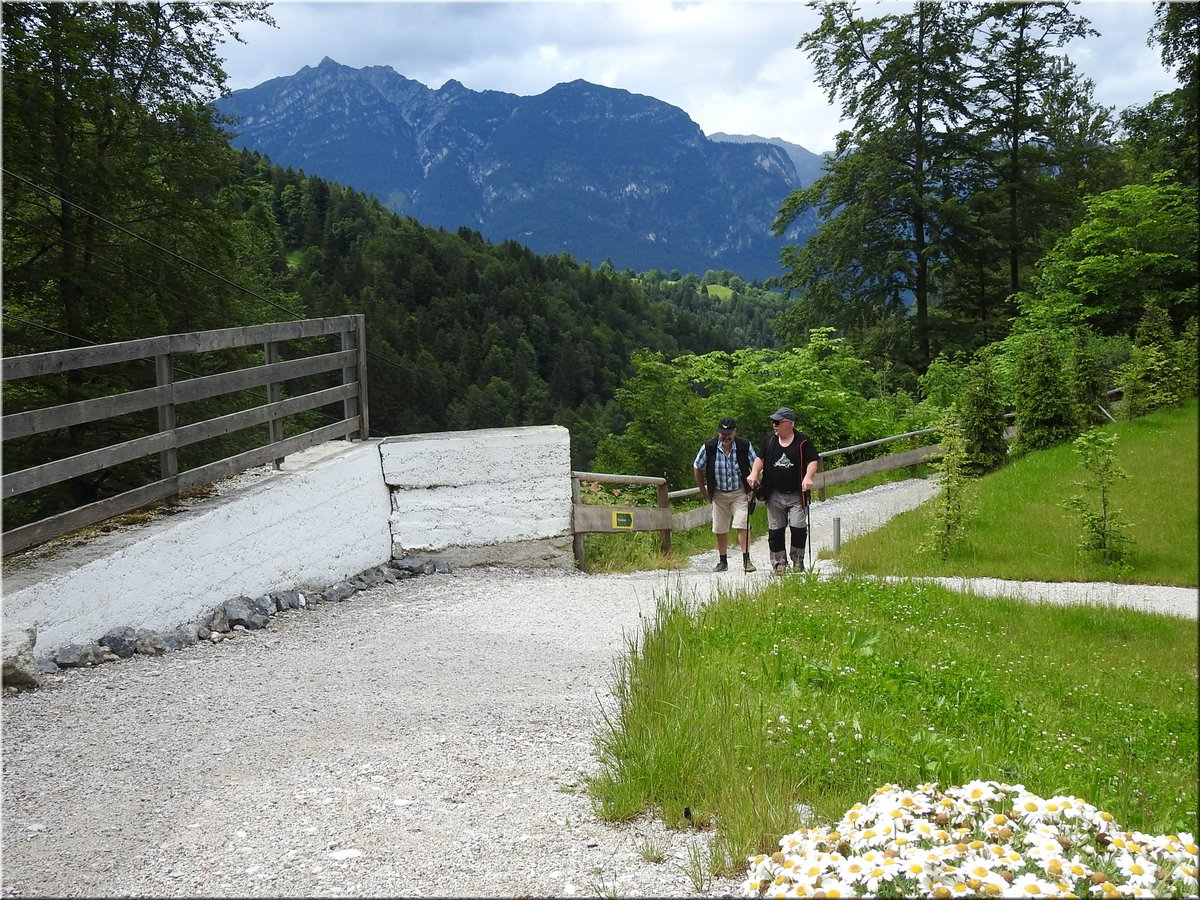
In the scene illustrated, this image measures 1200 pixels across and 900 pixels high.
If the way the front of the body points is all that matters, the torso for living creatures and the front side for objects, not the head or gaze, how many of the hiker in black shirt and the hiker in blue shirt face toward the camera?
2

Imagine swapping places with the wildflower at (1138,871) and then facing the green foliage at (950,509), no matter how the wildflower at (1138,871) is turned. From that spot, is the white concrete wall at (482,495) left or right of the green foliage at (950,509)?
left

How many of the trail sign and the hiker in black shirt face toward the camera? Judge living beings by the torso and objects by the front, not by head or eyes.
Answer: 2

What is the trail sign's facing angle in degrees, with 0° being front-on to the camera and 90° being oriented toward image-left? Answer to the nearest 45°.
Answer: approximately 0°

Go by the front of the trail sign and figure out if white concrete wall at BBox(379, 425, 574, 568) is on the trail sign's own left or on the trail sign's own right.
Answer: on the trail sign's own right

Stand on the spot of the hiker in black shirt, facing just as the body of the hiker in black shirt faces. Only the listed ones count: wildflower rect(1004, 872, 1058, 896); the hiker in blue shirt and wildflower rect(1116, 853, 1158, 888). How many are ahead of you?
2

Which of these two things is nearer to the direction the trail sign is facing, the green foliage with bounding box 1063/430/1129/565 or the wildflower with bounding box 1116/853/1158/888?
the wildflower

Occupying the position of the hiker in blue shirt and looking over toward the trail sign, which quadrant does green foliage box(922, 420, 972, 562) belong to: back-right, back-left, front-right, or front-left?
back-right

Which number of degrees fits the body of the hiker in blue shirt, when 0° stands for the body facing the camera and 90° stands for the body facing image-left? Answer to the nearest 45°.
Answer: approximately 0°
